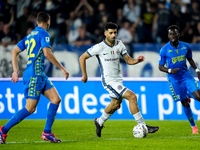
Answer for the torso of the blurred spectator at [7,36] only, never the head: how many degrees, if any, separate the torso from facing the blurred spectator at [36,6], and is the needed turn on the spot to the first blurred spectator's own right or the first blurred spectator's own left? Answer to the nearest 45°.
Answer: approximately 135° to the first blurred spectator's own left

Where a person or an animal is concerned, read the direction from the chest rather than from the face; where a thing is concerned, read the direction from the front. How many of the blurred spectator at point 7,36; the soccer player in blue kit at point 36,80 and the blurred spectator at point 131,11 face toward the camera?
2

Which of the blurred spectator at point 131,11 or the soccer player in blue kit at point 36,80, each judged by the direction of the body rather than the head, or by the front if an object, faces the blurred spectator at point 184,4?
the soccer player in blue kit

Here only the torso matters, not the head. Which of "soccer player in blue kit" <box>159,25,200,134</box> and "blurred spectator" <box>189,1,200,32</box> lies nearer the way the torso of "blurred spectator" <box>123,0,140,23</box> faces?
the soccer player in blue kit

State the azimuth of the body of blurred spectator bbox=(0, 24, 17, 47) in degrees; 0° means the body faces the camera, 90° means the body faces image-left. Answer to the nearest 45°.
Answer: approximately 0°

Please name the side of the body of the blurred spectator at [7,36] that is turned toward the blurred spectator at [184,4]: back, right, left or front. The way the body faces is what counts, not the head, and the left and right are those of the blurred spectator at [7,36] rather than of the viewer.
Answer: left

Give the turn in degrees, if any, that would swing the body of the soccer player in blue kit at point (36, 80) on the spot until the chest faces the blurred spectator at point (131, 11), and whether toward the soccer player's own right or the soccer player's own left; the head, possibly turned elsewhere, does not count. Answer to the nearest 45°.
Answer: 0° — they already face them

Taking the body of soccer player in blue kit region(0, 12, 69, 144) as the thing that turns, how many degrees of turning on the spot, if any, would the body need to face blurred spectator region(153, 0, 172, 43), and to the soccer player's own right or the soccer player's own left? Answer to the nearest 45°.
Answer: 0° — they already face them

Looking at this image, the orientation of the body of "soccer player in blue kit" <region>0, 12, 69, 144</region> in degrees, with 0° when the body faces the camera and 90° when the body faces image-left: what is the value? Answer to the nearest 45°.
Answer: approximately 225°

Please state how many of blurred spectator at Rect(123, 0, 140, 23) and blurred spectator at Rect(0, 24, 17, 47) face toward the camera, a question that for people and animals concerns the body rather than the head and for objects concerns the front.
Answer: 2

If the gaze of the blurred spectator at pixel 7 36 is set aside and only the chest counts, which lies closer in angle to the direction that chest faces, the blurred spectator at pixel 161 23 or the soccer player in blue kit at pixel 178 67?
the soccer player in blue kit
